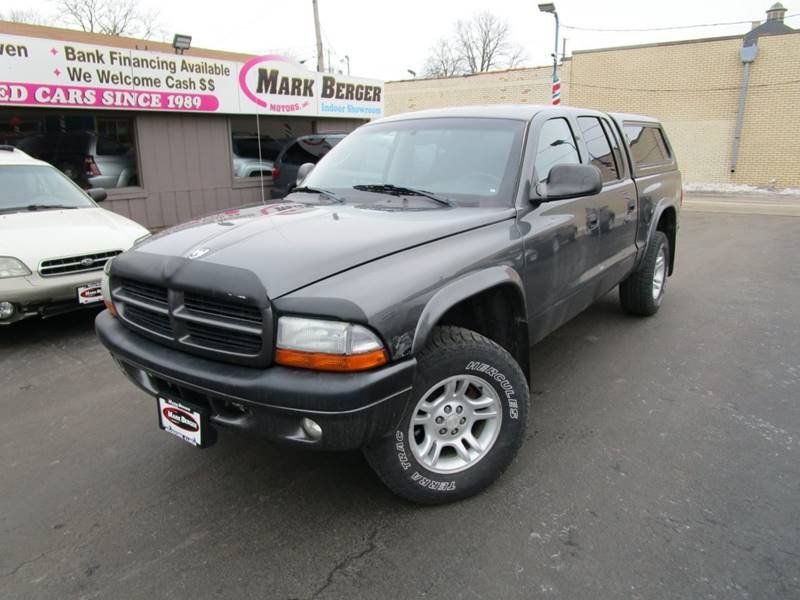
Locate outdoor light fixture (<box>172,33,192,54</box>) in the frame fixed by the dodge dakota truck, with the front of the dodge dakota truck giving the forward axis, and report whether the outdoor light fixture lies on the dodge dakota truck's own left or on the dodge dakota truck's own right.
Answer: on the dodge dakota truck's own right

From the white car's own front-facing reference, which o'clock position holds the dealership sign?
The dealership sign is roughly at 8 o'clock from the white car.

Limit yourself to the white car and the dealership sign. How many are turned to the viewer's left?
0

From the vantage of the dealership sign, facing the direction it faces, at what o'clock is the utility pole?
The utility pole is roughly at 8 o'clock from the dealership sign.

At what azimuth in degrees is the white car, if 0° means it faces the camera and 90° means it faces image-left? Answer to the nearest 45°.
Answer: approximately 315°

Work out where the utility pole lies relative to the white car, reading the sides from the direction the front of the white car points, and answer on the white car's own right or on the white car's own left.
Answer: on the white car's own left

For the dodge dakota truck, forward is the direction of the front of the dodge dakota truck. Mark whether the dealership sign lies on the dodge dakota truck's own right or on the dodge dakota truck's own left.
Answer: on the dodge dakota truck's own right

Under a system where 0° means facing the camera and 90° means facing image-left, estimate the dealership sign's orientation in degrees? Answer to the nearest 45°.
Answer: approximately 315°

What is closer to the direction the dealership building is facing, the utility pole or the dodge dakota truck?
the dodge dakota truck

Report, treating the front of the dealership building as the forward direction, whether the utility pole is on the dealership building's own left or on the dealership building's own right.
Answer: on the dealership building's own left

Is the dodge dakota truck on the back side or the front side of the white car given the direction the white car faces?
on the front side

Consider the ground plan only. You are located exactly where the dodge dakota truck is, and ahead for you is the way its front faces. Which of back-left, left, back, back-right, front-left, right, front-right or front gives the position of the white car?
right
